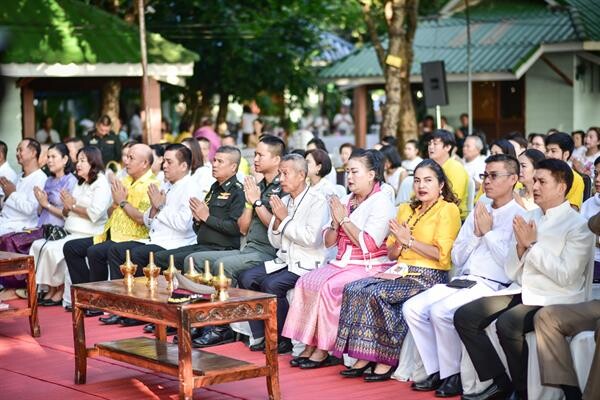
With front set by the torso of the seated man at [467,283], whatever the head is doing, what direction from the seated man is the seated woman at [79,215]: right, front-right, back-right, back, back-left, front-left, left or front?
right

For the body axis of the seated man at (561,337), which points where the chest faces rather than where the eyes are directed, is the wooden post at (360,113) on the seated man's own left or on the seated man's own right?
on the seated man's own right

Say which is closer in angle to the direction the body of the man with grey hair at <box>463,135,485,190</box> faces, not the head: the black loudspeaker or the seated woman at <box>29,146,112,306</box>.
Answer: the seated woman

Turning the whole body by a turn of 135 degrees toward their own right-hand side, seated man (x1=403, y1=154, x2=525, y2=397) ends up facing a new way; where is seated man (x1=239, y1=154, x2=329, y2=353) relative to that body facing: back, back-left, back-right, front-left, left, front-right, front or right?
front-left

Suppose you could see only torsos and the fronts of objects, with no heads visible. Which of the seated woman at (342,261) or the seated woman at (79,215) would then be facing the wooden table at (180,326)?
the seated woman at (342,261)

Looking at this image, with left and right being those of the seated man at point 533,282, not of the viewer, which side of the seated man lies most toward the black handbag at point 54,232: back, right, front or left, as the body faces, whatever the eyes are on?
right

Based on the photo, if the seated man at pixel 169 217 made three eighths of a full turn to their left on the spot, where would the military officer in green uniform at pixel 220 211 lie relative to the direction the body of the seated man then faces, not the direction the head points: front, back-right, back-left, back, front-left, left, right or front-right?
front

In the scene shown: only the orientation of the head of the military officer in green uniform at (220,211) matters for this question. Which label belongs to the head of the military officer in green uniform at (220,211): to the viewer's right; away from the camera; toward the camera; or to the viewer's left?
to the viewer's left
